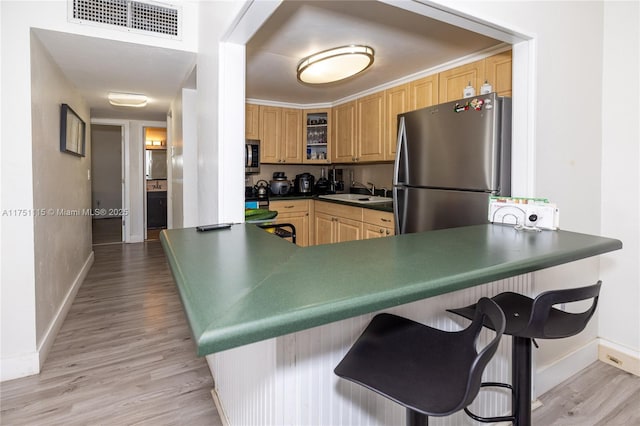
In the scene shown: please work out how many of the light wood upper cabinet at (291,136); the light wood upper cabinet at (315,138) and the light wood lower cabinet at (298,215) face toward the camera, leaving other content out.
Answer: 3

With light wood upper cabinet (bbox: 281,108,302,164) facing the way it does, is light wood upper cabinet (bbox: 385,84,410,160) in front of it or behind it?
in front

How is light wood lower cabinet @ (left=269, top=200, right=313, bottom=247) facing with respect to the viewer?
toward the camera

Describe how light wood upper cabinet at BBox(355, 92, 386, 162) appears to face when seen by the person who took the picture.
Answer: facing the viewer and to the left of the viewer

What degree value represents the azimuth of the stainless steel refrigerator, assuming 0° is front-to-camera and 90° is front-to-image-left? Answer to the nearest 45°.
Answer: approximately 45°

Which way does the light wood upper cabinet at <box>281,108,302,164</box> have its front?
toward the camera

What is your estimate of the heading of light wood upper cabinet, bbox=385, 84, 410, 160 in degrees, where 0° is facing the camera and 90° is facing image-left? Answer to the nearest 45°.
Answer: approximately 45°

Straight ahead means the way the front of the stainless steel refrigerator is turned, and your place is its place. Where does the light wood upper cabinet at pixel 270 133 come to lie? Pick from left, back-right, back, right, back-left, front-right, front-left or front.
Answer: right

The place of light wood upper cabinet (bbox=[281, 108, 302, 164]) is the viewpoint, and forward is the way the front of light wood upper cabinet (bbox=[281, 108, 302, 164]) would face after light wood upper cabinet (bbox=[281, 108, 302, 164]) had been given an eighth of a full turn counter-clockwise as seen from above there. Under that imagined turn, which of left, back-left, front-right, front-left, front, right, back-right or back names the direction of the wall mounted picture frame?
right
